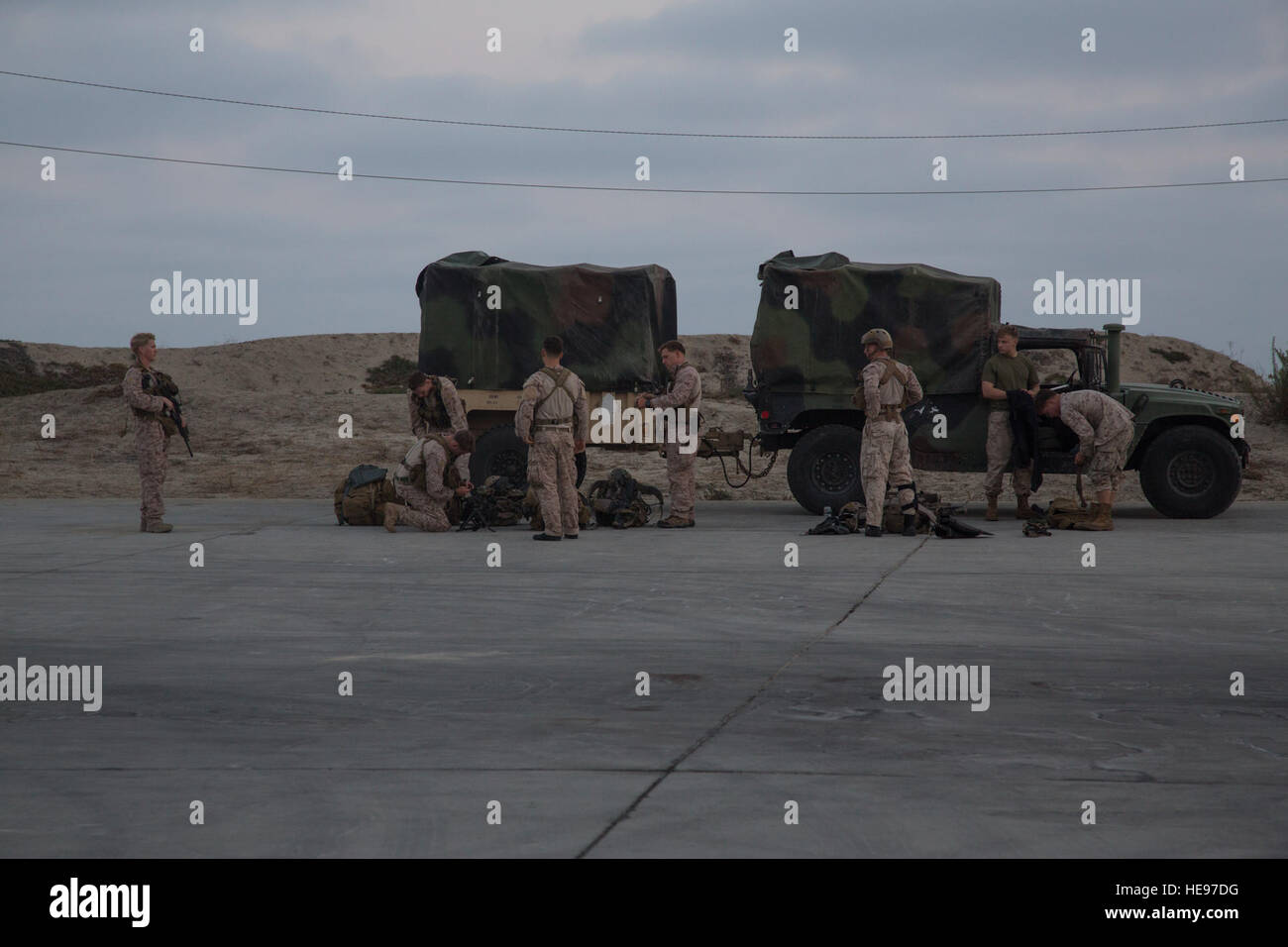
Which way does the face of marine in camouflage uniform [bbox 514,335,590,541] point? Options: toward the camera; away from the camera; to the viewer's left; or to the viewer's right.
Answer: away from the camera

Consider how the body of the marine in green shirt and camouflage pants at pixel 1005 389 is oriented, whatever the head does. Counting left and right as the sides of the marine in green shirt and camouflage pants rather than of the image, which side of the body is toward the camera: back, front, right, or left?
front

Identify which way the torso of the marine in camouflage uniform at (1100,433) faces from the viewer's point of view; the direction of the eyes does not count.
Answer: to the viewer's left

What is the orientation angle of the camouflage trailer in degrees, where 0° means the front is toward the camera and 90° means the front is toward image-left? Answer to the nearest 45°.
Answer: approximately 270°

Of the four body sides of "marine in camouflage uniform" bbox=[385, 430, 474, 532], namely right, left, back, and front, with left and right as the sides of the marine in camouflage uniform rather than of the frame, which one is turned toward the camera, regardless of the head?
right

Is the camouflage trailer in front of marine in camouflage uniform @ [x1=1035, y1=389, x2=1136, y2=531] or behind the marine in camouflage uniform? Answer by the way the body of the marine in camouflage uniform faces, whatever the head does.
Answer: in front

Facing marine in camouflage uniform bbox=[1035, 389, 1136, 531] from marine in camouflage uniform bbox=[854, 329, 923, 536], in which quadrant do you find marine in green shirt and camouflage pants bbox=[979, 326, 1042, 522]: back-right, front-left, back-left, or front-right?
front-left

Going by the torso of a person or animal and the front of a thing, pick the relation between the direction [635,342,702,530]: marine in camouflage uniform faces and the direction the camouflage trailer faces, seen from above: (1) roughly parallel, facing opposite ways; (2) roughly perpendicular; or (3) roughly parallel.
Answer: roughly parallel, facing opposite ways

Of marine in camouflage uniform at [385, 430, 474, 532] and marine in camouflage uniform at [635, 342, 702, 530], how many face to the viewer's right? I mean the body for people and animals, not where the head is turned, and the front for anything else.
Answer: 1

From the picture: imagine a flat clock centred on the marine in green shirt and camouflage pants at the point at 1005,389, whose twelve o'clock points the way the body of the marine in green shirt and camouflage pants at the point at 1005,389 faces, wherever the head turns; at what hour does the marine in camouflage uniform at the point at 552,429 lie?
the marine in camouflage uniform at the point at 552,429 is roughly at 2 o'clock from the marine in green shirt and camouflage pants at the point at 1005,389.

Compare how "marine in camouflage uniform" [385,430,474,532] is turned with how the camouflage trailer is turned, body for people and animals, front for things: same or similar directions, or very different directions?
same or similar directions

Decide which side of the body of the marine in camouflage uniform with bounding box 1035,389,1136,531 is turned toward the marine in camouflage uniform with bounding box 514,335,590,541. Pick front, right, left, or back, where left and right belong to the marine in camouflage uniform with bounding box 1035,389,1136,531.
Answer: front

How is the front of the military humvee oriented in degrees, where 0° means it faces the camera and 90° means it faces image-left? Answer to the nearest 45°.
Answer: approximately 270°

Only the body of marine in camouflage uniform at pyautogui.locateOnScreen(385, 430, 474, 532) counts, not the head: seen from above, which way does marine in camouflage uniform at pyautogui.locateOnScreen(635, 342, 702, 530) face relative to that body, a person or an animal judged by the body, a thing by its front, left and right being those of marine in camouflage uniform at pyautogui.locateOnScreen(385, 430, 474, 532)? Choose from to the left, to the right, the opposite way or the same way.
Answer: the opposite way

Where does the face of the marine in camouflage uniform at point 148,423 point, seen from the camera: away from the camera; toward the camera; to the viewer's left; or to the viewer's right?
to the viewer's right
